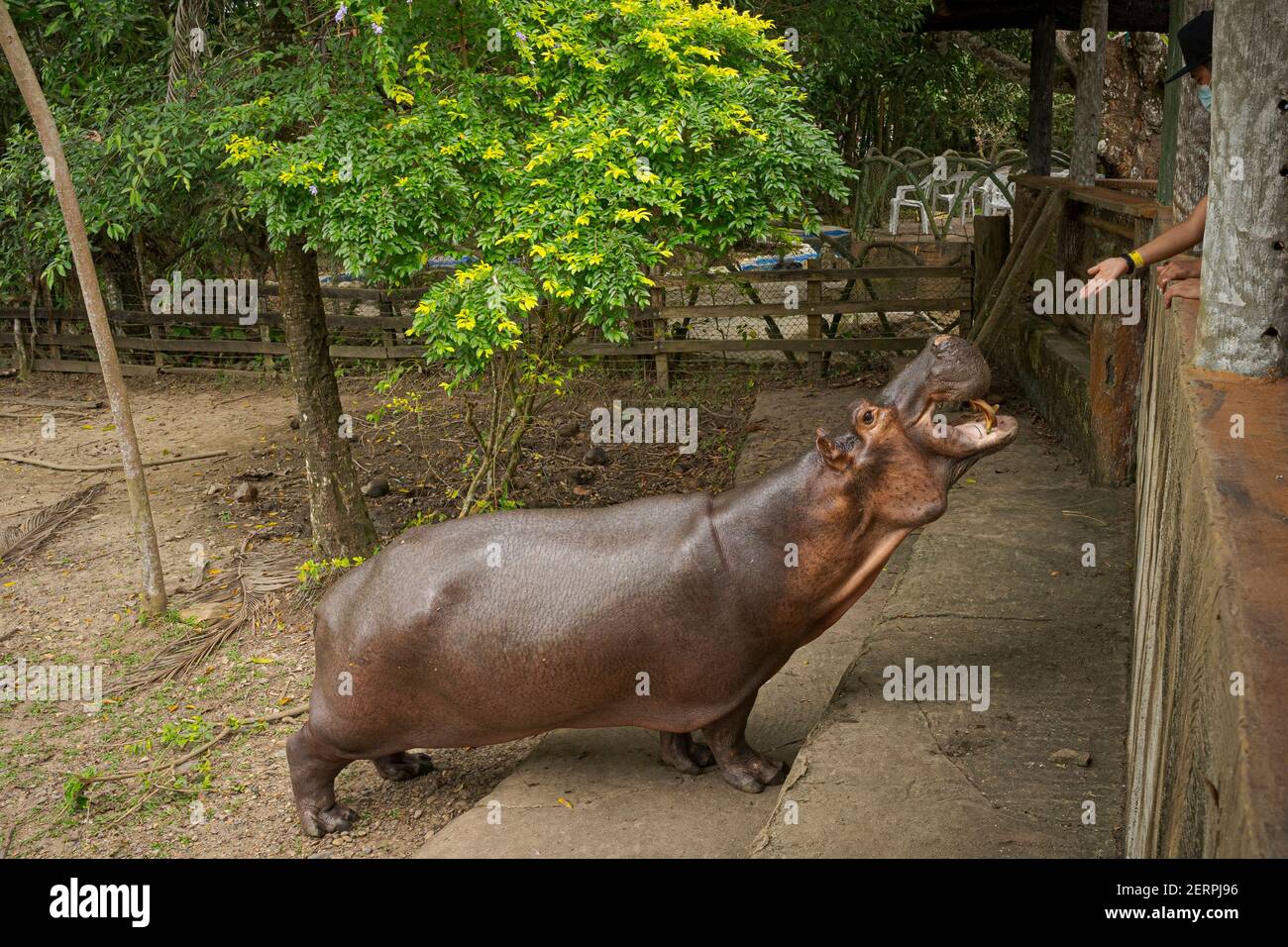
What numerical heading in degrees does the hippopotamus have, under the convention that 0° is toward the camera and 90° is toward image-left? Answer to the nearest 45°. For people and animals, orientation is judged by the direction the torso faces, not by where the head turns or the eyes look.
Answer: approximately 270°

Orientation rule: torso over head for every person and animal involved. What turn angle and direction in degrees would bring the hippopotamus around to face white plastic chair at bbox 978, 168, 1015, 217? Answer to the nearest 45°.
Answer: approximately 90° to its left

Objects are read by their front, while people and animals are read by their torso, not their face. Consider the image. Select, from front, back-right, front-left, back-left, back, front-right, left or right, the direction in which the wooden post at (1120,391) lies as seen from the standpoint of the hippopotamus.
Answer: front-left

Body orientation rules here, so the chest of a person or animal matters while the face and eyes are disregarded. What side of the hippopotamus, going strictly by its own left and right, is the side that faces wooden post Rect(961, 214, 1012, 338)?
left

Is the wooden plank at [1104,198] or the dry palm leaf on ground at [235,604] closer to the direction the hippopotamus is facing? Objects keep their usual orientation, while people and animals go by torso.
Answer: the wooden plank

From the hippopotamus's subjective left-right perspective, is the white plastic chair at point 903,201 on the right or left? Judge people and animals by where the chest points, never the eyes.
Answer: on its left

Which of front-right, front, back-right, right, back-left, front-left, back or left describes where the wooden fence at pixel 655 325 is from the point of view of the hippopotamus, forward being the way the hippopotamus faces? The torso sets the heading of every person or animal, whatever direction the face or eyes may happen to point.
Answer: left
